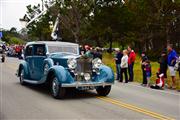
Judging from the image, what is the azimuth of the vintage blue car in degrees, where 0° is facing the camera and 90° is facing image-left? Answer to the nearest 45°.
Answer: approximately 315°
